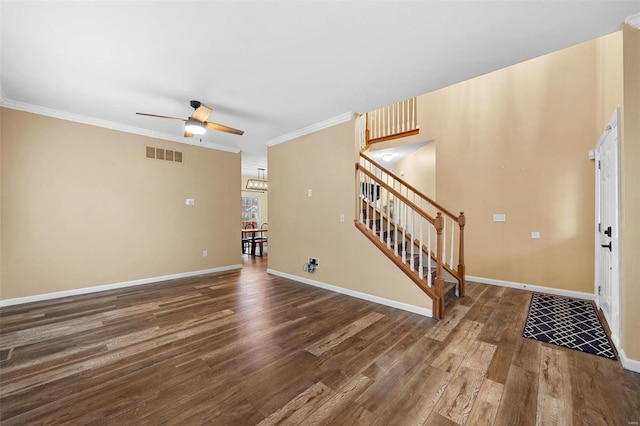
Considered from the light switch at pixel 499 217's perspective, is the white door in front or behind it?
in front

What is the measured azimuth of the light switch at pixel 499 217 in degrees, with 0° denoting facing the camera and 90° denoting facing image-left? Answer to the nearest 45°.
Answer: approximately 0°

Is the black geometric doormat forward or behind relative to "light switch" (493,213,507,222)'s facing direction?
forward
